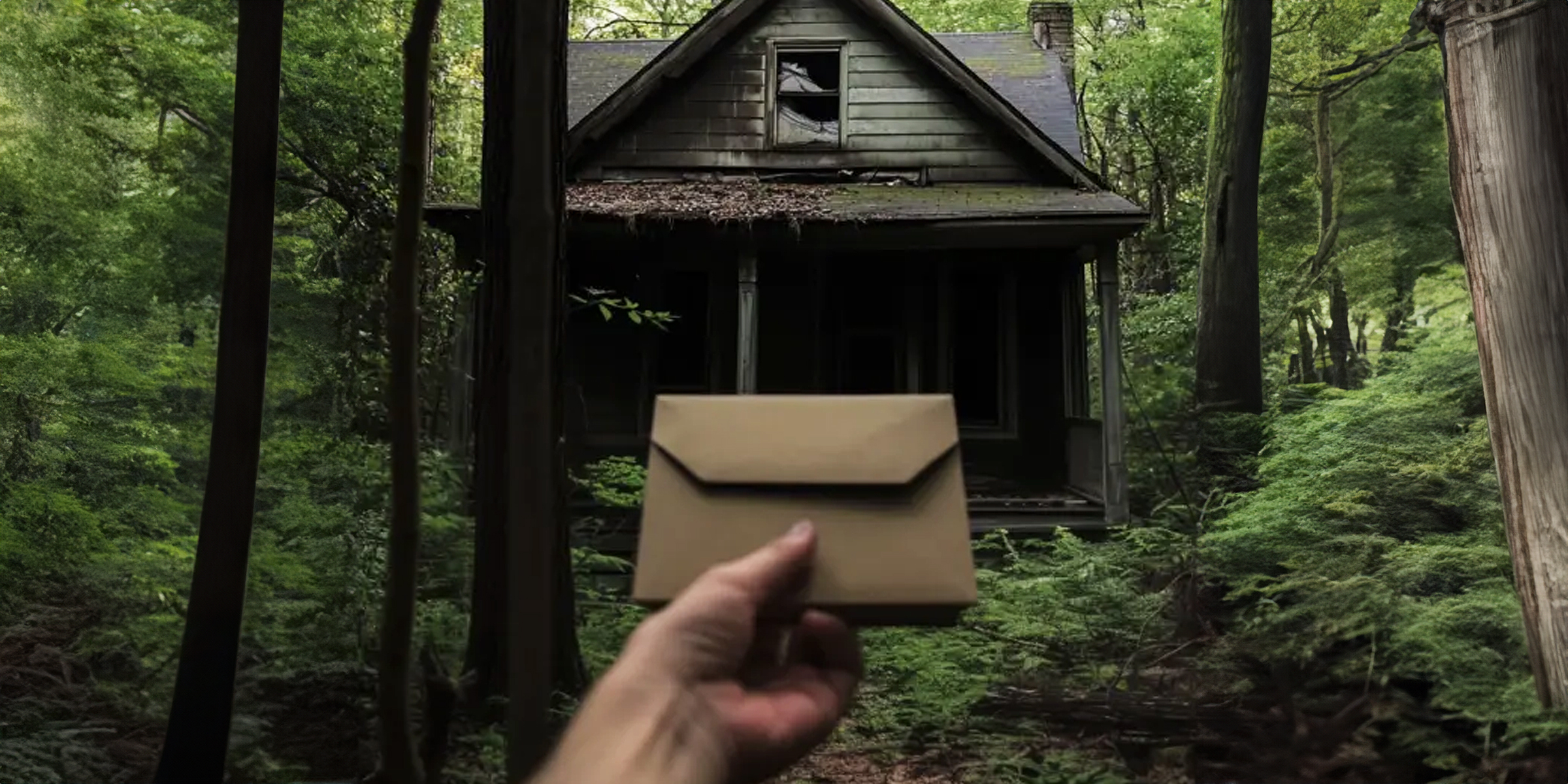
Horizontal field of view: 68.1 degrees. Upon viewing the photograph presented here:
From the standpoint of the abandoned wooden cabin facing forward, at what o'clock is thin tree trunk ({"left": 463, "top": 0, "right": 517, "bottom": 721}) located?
The thin tree trunk is roughly at 1 o'clock from the abandoned wooden cabin.

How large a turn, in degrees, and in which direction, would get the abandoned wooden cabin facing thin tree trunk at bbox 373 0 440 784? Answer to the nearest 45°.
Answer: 0° — it already faces it

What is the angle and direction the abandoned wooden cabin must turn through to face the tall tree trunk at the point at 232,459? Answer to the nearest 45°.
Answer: approximately 45° to its right

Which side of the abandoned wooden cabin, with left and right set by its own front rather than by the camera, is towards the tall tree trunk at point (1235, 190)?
left

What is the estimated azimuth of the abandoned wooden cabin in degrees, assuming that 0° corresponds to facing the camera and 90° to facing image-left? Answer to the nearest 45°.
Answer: approximately 0°

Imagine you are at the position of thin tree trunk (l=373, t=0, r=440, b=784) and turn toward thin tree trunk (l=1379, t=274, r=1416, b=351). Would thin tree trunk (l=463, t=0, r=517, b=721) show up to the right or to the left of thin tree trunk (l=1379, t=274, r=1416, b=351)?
left

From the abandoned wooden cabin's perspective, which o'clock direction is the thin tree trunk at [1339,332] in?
The thin tree trunk is roughly at 8 o'clock from the abandoned wooden cabin.

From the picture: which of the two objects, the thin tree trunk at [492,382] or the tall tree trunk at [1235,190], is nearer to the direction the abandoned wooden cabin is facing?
the thin tree trunk

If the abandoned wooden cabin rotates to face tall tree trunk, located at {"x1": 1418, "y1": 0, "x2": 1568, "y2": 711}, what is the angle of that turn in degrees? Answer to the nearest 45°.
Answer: approximately 45° to its left

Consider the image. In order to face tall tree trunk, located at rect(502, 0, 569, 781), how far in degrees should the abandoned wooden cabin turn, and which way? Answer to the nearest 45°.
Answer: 0° — it already faces it
